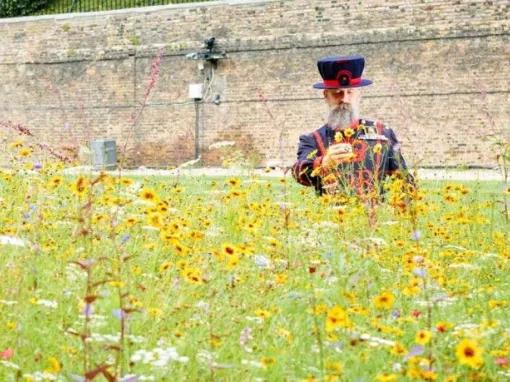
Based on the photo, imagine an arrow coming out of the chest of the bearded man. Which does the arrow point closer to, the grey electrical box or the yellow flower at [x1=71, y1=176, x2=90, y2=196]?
the yellow flower

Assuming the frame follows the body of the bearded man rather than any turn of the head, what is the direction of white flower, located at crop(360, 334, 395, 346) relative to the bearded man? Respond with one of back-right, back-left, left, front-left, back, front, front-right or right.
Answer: front

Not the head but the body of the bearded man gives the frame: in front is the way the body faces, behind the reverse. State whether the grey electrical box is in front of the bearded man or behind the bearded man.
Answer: behind

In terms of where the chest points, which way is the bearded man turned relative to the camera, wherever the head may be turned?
toward the camera

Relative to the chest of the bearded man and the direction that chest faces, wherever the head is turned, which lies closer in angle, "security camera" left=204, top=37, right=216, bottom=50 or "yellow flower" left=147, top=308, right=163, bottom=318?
the yellow flower

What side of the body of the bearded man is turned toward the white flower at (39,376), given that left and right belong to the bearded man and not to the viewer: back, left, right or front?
front

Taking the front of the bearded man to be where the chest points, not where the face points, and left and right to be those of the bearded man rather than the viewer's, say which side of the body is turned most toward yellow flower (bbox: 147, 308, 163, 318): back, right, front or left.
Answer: front

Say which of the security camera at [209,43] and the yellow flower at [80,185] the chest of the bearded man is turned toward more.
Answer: the yellow flower

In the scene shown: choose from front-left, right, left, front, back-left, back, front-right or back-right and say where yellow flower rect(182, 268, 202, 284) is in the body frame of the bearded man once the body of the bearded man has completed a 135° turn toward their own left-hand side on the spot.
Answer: back-right

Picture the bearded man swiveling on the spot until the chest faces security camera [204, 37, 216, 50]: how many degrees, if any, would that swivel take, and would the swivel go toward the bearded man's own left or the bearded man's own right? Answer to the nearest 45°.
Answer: approximately 180°
